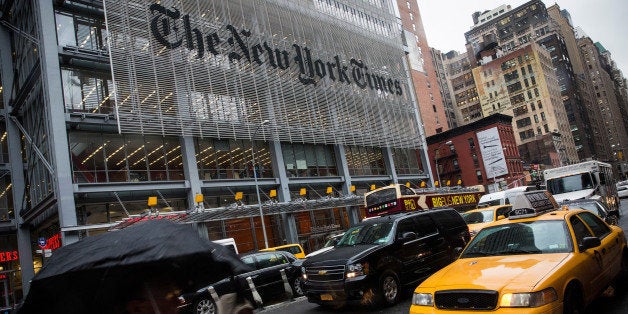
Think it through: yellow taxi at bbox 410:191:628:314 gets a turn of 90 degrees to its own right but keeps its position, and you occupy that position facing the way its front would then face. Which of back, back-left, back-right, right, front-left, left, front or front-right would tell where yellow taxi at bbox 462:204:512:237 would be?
front-right

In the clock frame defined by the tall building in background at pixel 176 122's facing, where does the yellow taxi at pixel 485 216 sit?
The yellow taxi is roughly at 12 o'clock from the tall building in background.

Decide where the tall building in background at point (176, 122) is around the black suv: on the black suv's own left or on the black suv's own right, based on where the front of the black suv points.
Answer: on the black suv's own right

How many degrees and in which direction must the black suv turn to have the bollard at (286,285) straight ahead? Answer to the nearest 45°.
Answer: approximately 90° to its right

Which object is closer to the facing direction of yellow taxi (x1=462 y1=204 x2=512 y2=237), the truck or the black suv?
the black suv

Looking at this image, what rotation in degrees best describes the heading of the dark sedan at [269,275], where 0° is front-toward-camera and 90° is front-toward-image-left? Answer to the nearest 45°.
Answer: approximately 45°

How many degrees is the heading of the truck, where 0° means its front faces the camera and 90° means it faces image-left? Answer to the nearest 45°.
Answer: approximately 45°

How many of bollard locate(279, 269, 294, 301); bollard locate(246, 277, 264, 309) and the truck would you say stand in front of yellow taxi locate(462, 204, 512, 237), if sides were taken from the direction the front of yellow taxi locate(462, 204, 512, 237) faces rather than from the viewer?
2

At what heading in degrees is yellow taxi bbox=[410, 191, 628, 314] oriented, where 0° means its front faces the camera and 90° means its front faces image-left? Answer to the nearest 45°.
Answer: approximately 45°

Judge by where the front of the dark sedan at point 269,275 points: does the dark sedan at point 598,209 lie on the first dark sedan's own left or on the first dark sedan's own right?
on the first dark sedan's own left

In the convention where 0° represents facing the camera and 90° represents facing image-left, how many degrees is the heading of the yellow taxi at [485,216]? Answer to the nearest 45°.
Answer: approximately 45°

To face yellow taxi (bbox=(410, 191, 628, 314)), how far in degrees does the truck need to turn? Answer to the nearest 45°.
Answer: approximately 45° to its left
